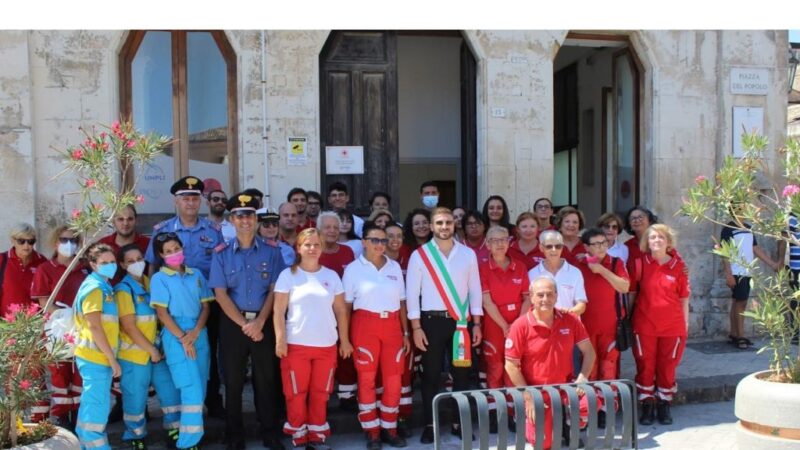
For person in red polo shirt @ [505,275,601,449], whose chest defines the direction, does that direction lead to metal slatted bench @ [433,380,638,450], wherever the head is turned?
yes

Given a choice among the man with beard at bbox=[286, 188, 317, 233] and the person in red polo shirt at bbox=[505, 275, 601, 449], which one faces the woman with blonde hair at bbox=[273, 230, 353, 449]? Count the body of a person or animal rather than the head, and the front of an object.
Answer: the man with beard

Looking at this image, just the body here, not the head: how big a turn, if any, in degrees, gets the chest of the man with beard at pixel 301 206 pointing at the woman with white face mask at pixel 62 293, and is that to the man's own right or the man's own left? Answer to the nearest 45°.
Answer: approximately 45° to the man's own right

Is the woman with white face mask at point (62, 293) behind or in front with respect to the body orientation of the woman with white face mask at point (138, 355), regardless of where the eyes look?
behind

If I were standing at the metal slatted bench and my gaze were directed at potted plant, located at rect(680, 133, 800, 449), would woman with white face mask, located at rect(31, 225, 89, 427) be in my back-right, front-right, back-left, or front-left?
back-left

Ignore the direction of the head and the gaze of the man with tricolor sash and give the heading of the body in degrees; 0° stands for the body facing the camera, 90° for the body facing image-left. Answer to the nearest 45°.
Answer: approximately 0°

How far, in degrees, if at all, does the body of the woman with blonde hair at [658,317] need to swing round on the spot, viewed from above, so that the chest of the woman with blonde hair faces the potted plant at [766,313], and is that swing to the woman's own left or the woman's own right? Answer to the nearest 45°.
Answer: approximately 45° to the woman's own left

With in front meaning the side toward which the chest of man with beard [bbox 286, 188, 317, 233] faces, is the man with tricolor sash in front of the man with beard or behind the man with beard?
in front

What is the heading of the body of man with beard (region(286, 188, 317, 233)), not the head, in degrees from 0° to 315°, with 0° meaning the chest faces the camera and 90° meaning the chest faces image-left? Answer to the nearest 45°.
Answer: approximately 0°

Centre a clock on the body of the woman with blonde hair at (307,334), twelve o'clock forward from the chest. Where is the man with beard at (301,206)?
The man with beard is roughly at 6 o'clock from the woman with blonde hair.

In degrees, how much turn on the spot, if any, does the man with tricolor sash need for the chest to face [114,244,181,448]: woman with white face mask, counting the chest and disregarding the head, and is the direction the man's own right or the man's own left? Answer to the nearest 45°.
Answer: approximately 90° to the man's own right
